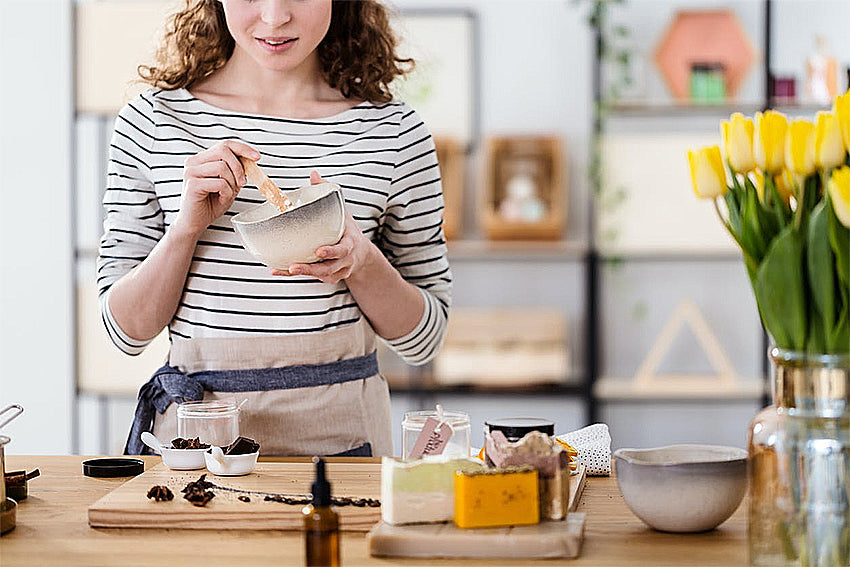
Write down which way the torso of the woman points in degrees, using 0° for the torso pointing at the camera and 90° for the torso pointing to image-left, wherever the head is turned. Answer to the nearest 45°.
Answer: approximately 0°

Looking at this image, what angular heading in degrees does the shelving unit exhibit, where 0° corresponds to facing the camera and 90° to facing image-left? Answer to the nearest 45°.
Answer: approximately 0°

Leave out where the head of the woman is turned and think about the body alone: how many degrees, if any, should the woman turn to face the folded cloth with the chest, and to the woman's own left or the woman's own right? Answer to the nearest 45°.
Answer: approximately 45° to the woman's own left

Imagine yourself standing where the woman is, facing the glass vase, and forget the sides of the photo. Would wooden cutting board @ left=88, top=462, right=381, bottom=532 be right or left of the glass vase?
right

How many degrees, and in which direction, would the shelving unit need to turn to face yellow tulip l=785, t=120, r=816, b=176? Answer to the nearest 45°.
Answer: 0° — it already faces it

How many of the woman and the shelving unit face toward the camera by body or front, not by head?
2
